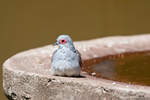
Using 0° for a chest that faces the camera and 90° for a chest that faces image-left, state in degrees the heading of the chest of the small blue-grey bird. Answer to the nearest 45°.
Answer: approximately 45°
